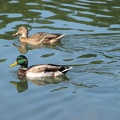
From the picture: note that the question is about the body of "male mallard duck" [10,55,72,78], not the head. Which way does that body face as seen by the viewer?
to the viewer's left

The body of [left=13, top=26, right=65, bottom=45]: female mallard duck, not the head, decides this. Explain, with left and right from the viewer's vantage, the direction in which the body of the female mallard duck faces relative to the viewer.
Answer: facing to the left of the viewer

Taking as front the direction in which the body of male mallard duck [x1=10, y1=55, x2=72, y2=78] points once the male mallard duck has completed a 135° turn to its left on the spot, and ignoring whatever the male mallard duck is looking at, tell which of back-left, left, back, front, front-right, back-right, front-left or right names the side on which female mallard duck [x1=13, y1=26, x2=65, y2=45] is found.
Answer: back-left
